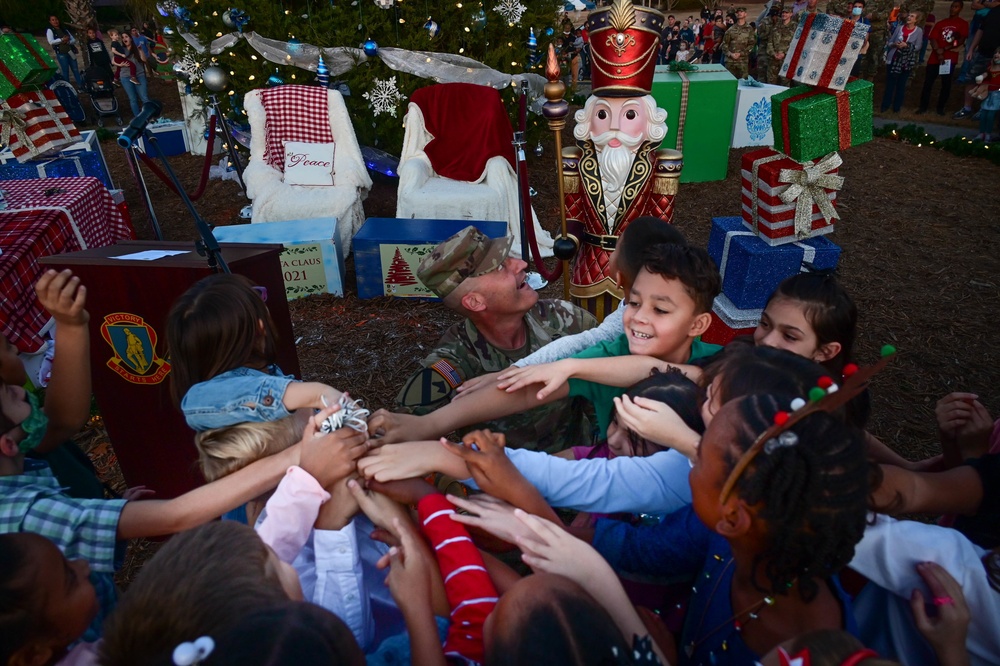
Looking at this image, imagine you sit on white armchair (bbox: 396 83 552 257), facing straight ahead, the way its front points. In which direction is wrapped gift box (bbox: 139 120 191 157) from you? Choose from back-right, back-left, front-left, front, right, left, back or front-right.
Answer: back-right

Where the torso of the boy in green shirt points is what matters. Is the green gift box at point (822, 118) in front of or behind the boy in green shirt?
behind

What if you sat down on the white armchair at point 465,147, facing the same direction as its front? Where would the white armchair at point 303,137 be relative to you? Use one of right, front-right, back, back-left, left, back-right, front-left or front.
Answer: right

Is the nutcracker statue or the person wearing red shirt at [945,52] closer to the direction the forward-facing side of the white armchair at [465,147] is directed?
the nutcracker statue

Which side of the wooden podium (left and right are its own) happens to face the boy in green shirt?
left

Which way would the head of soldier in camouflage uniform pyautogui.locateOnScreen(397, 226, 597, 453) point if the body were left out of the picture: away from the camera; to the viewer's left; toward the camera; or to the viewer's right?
to the viewer's right

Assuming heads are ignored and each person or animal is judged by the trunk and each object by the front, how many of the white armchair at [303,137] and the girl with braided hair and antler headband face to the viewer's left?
1
